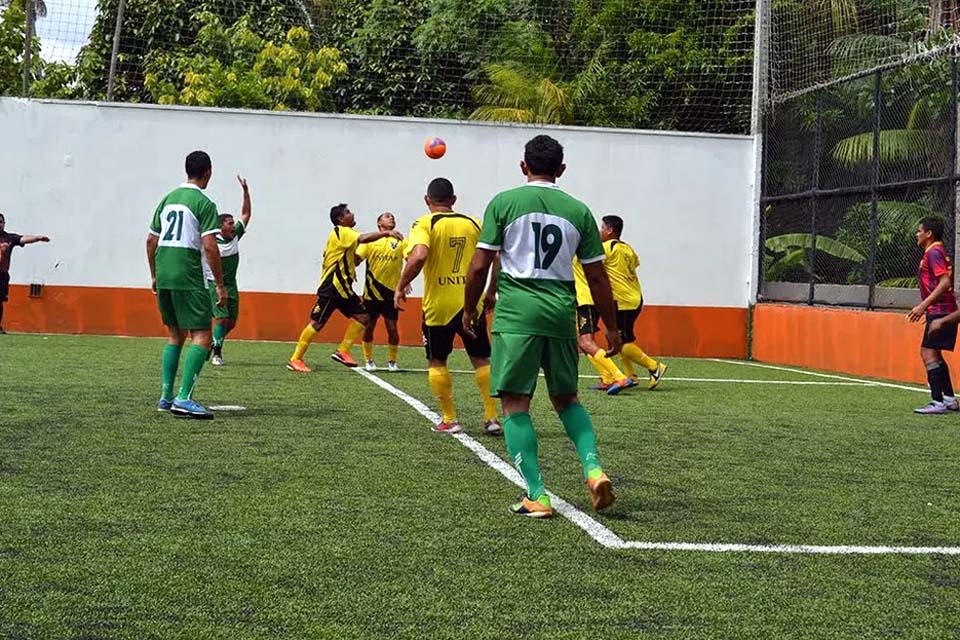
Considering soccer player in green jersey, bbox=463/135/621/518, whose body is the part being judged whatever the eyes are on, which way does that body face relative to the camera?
away from the camera

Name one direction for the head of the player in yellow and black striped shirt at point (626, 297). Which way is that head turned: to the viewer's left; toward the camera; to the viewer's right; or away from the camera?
to the viewer's left

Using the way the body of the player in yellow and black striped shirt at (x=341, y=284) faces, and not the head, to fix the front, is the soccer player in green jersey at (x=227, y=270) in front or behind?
behind

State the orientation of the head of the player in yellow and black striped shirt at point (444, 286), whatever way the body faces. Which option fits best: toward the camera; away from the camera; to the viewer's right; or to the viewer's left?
away from the camera

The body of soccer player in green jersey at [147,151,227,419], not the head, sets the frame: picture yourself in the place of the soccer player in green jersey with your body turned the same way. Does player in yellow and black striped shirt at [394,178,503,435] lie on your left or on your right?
on your right

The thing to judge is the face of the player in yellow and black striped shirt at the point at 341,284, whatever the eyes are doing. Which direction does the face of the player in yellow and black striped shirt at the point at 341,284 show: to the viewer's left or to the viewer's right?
to the viewer's right

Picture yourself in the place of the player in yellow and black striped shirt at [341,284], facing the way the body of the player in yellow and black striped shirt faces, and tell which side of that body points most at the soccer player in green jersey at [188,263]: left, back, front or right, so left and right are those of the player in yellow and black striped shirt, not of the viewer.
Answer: right

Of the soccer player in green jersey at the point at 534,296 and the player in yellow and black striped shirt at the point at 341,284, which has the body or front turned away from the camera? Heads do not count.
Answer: the soccer player in green jersey

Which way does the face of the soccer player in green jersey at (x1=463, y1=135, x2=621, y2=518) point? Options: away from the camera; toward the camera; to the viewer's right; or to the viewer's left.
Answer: away from the camera
